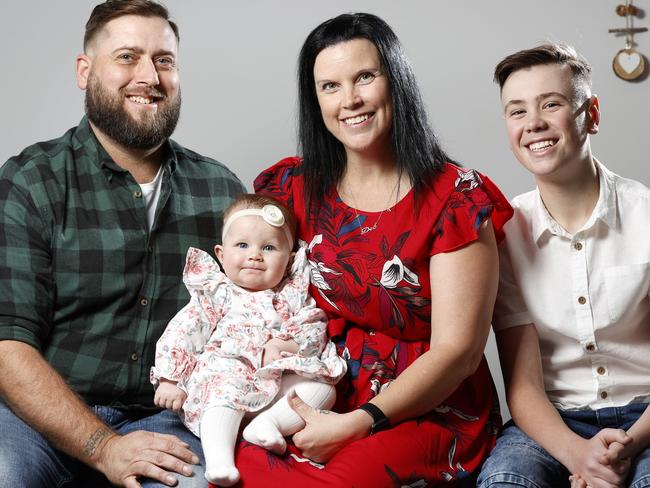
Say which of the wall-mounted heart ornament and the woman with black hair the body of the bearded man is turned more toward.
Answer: the woman with black hair

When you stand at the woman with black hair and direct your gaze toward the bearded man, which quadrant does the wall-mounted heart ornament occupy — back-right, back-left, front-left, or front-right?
back-right

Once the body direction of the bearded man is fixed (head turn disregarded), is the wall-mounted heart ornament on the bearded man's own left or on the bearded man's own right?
on the bearded man's own left

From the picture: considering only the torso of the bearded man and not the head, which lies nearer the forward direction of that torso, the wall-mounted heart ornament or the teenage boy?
the teenage boy

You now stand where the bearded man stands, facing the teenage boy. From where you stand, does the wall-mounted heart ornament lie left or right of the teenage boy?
left

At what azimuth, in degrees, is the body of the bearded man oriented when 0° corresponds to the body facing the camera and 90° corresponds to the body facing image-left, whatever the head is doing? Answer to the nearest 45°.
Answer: approximately 315°
